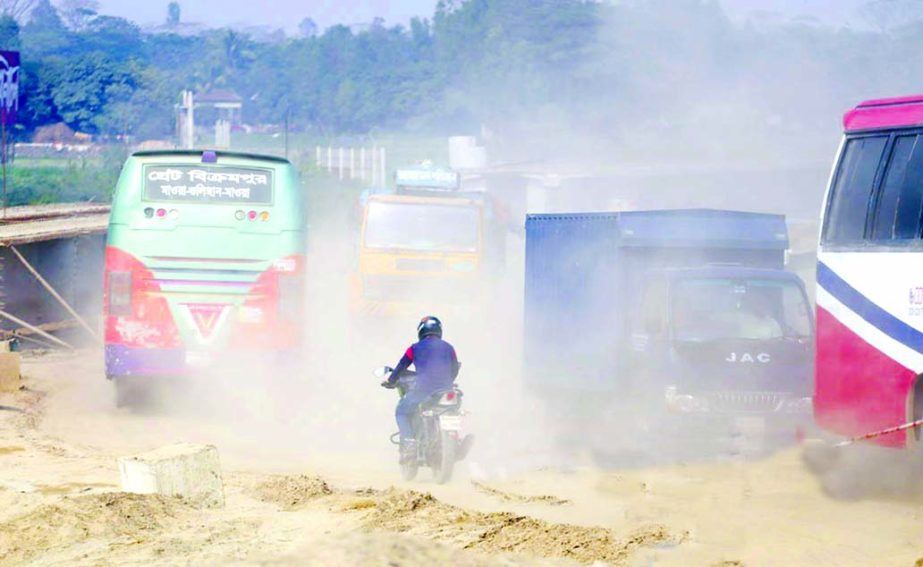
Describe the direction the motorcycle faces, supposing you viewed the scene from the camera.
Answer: facing away from the viewer and to the left of the viewer

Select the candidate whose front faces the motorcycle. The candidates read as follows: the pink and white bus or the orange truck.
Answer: the orange truck

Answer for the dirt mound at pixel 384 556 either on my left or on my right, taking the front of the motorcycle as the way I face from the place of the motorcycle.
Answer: on my left

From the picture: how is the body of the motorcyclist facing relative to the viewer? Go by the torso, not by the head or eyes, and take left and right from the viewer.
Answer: facing away from the viewer and to the left of the viewer

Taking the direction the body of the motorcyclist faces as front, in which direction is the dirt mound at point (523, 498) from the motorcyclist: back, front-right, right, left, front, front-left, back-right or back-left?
back

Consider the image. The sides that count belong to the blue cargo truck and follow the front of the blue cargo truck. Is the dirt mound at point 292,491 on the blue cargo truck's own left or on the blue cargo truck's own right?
on the blue cargo truck's own right

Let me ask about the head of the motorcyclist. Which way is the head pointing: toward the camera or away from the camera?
away from the camera

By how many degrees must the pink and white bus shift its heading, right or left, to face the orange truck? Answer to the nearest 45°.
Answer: approximately 180°

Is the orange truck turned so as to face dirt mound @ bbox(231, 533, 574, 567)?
yes

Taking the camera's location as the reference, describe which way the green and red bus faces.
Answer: facing away from the viewer
